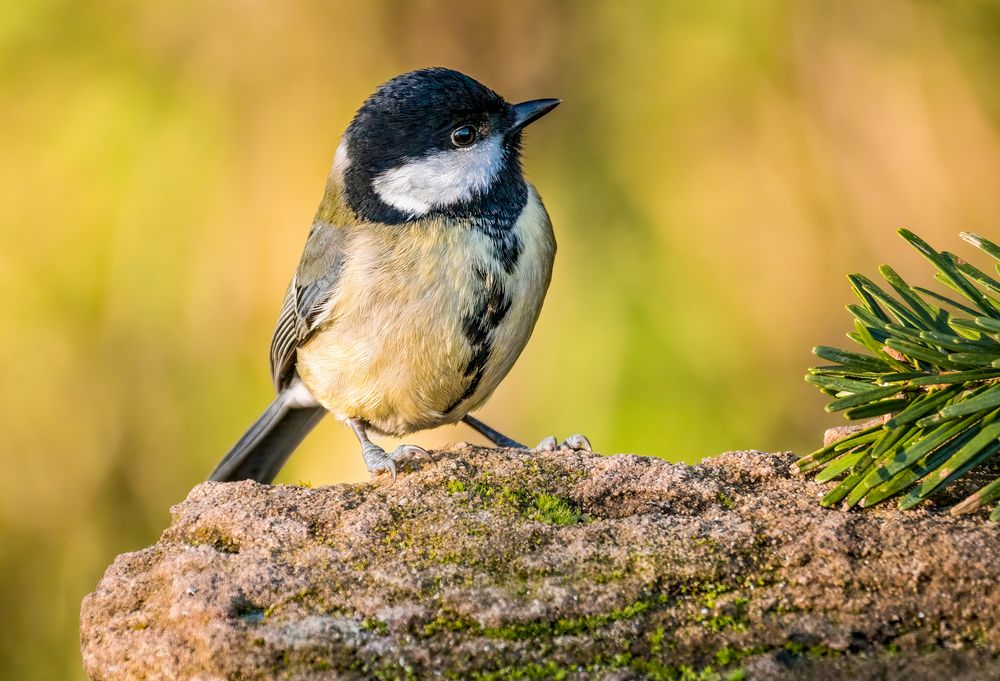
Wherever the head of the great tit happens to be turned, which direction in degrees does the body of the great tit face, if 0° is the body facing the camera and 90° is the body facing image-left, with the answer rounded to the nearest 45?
approximately 315°

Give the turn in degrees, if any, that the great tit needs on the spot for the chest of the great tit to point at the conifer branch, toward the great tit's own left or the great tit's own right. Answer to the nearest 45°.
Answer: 0° — it already faces it
